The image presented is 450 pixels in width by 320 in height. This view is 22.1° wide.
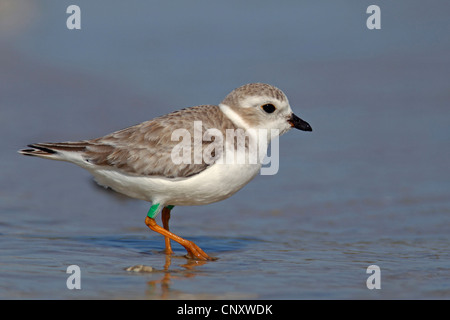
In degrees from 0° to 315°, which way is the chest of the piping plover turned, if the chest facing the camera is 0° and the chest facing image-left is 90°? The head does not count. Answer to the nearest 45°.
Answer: approximately 270°
